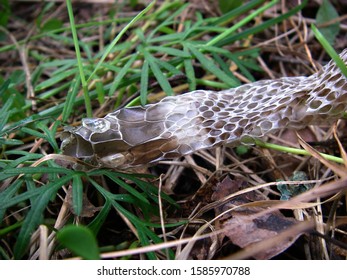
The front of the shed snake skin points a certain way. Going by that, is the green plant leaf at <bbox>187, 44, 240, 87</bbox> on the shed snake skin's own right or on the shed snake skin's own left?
on the shed snake skin's own right

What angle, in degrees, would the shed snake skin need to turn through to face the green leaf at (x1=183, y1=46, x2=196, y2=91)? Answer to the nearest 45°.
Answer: approximately 90° to its right

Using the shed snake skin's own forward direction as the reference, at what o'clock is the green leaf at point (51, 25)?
The green leaf is roughly at 2 o'clock from the shed snake skin.

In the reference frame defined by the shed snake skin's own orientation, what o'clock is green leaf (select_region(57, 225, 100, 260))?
The green leaf is roughly at 10 o'clock from the shed snake skin.

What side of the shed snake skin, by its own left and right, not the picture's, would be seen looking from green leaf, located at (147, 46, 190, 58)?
right

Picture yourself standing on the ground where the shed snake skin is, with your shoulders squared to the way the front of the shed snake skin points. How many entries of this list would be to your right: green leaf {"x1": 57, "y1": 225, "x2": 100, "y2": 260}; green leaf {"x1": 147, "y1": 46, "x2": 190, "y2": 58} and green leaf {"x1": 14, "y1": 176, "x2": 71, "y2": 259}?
1

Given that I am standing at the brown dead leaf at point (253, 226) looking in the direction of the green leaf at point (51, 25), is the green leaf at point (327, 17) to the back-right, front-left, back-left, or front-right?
front-right

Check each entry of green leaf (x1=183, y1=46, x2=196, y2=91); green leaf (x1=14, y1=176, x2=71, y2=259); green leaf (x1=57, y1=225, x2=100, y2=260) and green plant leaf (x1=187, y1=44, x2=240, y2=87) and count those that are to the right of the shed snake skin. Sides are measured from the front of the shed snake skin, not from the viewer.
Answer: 2

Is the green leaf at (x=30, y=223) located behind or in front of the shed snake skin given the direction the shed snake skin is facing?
in front

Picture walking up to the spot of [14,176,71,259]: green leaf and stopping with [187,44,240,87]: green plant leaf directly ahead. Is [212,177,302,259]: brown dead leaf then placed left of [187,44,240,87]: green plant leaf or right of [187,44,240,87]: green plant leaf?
right

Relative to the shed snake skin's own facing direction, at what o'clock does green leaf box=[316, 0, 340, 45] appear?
The green leaf is roughly at 4 o'clock from the shed snake skin.

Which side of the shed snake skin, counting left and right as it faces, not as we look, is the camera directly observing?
left

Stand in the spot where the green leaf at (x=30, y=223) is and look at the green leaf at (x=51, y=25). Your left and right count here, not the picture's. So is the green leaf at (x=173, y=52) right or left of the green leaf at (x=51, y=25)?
right

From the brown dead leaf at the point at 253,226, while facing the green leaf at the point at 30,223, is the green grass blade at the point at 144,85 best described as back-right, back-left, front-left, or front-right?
front-right
